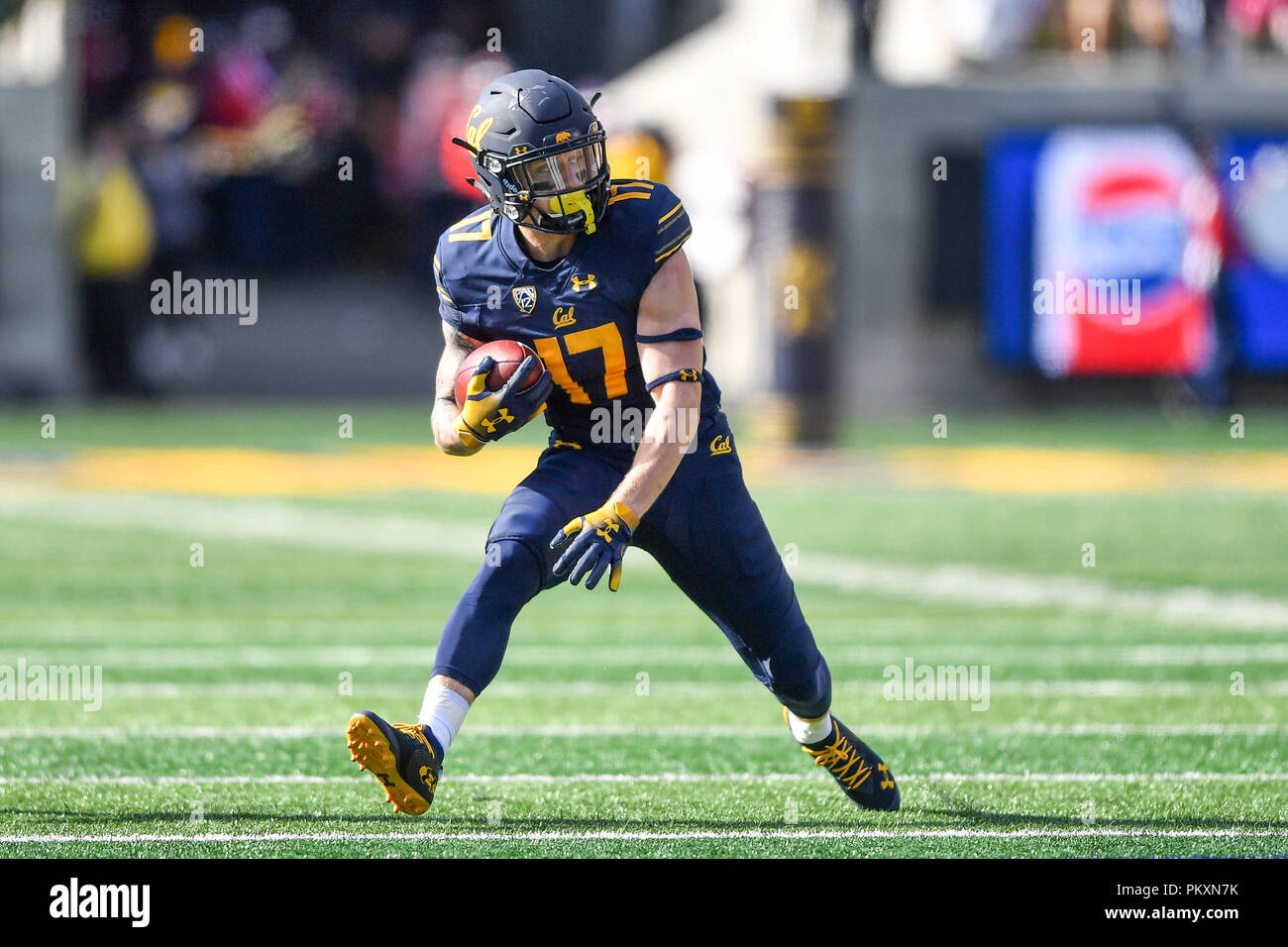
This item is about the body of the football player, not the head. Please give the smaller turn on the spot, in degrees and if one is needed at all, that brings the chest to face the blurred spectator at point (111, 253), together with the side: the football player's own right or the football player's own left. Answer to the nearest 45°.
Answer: approximately 180°

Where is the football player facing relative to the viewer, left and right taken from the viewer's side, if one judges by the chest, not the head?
facing the viewer
